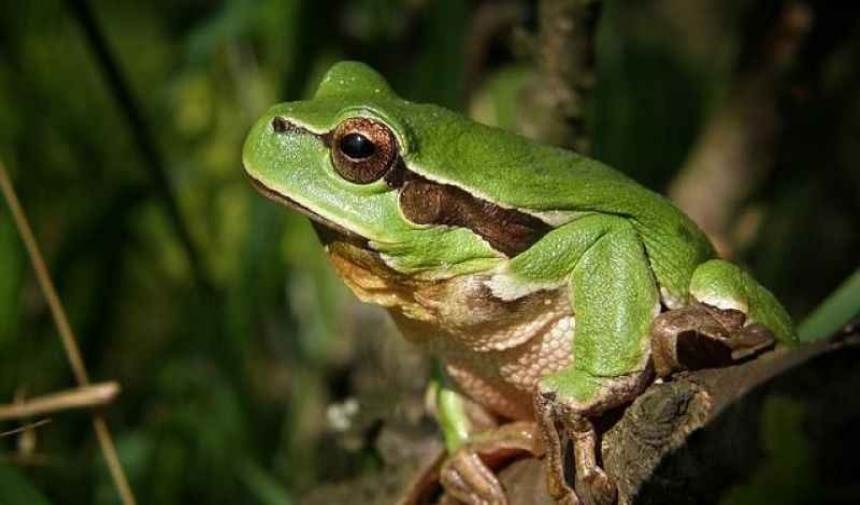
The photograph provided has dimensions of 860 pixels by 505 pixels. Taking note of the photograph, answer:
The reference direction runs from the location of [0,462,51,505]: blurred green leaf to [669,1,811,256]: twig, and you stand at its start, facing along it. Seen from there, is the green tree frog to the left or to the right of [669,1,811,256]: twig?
right

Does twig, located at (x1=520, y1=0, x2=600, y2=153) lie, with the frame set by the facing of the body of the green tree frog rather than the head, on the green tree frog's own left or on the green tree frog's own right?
on the green tree frog's own right

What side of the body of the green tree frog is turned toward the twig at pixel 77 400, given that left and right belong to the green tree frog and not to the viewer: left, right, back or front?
front

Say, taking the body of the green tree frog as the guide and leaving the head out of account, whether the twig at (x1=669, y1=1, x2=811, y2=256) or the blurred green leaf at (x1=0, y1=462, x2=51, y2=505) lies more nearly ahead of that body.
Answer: the blurred green leaf

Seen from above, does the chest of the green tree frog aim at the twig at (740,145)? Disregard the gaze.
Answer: no

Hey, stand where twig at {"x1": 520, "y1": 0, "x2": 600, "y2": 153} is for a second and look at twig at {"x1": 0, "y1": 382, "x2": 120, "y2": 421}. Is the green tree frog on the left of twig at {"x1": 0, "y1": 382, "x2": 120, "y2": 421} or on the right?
left

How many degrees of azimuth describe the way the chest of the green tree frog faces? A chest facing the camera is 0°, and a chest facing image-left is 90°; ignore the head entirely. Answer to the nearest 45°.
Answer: approximately 90°

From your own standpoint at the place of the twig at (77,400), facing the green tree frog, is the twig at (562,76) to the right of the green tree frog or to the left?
left

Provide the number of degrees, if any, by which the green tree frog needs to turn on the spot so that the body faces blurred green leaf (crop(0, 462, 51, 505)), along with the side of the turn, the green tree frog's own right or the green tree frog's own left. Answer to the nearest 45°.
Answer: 0° — it already faces it

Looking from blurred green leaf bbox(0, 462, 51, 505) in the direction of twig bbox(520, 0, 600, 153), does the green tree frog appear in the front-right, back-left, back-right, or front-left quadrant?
front-right
